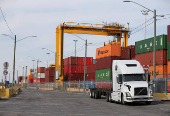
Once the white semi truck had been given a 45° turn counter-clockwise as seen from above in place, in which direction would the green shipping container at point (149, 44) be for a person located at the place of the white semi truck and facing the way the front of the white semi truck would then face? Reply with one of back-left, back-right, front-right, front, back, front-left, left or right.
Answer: left

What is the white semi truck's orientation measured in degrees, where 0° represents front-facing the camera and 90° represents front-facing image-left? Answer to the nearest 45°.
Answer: approximately 315°

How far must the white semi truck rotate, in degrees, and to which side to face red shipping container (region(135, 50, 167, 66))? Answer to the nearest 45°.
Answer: approximately 135° to its left
